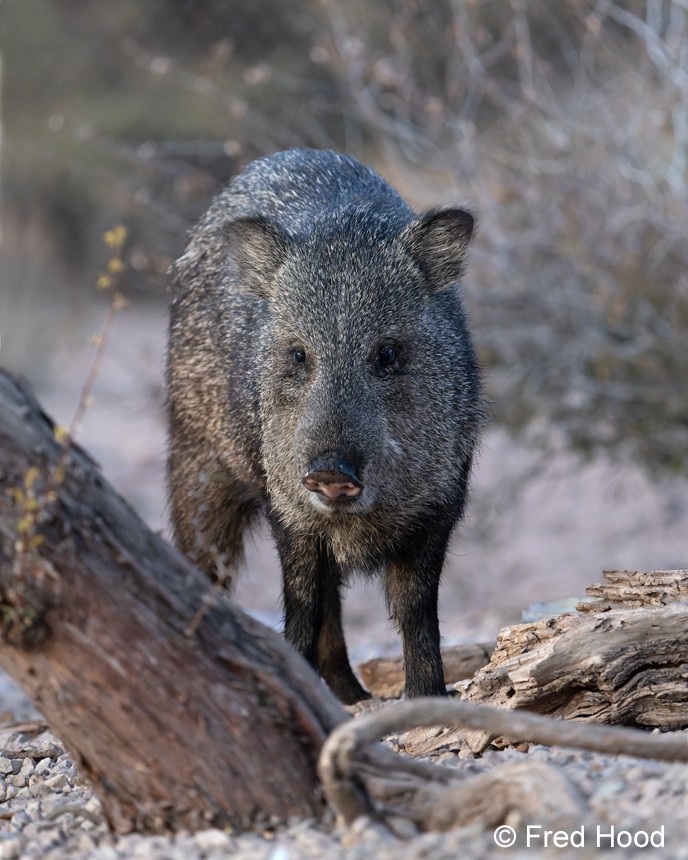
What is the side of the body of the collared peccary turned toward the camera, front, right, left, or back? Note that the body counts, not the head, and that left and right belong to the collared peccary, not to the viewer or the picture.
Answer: front

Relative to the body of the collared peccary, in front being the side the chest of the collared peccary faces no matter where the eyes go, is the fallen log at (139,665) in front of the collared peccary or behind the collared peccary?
in front

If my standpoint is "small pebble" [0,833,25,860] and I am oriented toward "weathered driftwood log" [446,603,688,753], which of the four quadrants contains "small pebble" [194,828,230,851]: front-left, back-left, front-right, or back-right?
front-right

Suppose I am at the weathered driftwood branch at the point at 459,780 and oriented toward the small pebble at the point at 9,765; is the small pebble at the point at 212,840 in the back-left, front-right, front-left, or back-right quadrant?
front-left

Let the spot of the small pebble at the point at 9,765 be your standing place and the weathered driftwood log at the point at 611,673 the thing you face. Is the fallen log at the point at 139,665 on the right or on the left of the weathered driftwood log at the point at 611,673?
right
